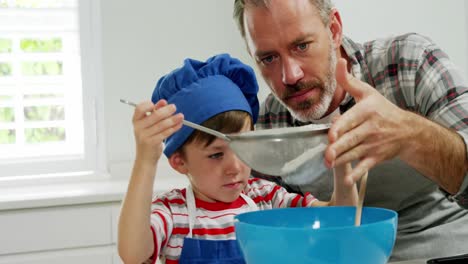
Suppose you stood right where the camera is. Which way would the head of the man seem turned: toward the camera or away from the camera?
toward the camera

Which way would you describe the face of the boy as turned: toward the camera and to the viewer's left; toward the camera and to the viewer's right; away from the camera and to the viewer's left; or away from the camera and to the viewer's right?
toward the camera and to the viewer's right

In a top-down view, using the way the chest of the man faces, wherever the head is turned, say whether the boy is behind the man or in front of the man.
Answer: in front

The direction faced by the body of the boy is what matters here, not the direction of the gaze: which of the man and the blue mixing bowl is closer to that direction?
the blue mixing bowl

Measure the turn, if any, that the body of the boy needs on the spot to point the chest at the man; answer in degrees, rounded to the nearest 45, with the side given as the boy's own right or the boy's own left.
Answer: approximately 90° to the boy's own left

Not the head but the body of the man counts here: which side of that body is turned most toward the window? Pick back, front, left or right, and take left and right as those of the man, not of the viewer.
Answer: right

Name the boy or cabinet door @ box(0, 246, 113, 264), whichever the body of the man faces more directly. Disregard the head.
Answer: the boy

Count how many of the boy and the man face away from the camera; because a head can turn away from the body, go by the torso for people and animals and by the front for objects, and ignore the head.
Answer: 0

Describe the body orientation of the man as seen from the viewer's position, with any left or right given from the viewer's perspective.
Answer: facing the viewer and to the left of the viewer

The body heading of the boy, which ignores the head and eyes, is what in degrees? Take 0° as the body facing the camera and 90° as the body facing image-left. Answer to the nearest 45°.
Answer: approximately 315°

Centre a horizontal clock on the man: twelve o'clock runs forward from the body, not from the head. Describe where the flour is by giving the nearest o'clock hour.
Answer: The flour is roughly at 11 o'clock from the man.
